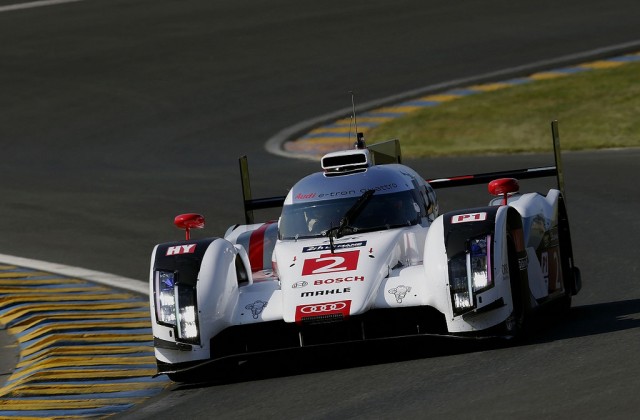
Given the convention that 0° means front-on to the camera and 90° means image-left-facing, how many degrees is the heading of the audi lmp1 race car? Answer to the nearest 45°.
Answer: approximately 0°
